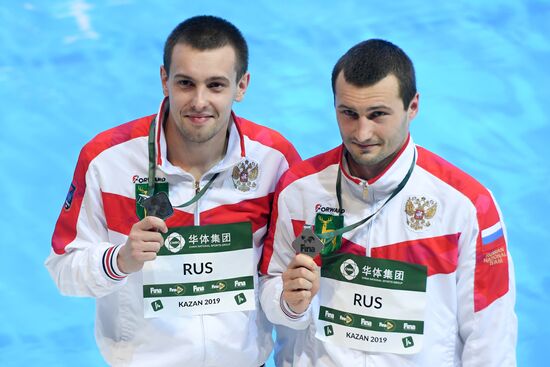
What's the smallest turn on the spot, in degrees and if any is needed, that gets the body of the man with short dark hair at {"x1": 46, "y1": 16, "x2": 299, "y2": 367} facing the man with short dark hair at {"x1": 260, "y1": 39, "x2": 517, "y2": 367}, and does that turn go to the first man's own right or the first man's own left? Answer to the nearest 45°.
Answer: approximately 90° to the first man's own left

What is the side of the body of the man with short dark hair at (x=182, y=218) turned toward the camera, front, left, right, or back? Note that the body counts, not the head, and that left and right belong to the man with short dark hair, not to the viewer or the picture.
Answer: front
